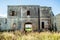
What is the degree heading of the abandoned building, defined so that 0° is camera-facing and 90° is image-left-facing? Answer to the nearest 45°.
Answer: approximately 0°
